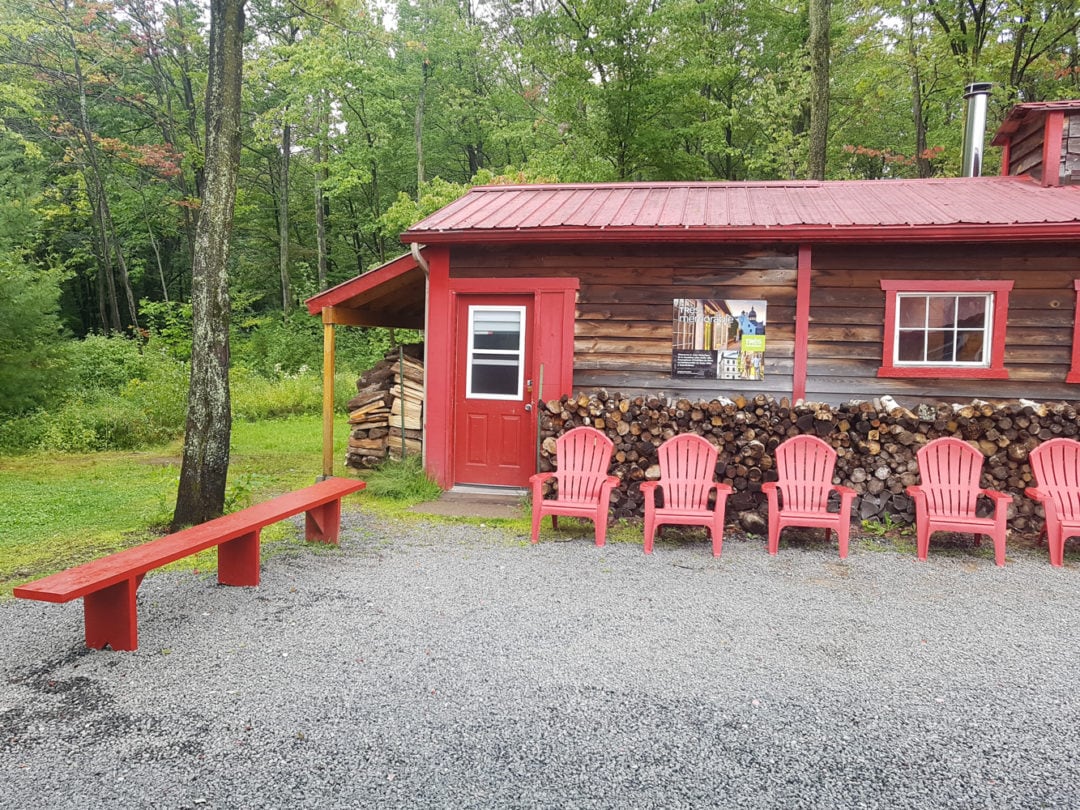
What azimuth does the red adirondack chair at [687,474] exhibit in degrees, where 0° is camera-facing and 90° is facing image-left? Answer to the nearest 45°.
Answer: approximately 0°

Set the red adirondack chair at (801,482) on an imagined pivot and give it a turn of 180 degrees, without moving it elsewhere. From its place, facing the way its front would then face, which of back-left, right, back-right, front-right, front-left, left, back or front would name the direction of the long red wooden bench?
back-left

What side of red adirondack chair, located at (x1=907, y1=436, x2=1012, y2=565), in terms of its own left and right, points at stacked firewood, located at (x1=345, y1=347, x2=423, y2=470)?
right

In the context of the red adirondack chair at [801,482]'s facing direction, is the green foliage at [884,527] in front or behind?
behind

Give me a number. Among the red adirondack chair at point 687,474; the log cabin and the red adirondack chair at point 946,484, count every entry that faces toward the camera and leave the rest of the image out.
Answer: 3

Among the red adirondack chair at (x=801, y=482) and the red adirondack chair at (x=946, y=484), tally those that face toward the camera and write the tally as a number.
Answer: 2

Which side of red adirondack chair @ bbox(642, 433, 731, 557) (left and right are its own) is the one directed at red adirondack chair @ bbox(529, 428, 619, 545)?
right

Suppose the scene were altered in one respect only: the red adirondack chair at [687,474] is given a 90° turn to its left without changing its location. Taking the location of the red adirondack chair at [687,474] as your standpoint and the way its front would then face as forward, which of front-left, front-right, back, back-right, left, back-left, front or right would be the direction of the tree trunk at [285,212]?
back-left

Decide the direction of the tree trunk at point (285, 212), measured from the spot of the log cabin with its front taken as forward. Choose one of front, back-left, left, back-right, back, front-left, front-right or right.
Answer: back-right
